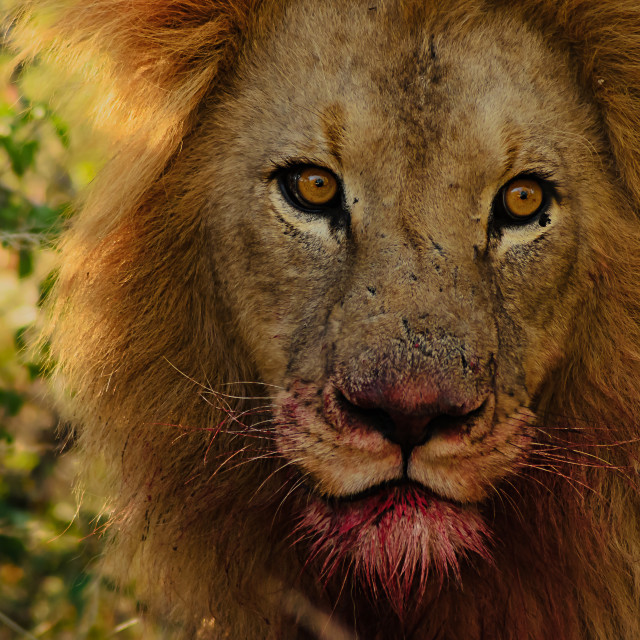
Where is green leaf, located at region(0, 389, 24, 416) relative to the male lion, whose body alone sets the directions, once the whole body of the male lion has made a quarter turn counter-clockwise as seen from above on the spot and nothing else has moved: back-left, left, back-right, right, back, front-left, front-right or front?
back-left

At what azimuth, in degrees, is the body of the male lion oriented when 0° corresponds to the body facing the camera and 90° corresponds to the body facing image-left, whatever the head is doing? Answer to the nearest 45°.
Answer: approximately 0°

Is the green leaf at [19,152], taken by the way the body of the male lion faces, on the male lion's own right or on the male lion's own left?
on the male lion's own right

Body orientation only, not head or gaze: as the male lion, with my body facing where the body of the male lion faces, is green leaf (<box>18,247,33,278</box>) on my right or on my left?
on my right
